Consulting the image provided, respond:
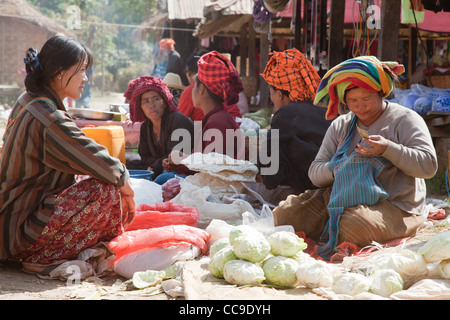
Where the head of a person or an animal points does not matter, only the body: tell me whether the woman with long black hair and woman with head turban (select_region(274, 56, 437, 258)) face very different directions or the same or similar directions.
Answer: very different directions

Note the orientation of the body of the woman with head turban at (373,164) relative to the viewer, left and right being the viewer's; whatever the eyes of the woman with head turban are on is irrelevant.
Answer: facing the viewer and to the left of the viewer

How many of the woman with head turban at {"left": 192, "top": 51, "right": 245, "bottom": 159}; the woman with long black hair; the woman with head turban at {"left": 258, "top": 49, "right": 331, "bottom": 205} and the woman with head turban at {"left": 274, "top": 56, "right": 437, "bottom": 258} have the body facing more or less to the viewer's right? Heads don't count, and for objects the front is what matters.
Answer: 1

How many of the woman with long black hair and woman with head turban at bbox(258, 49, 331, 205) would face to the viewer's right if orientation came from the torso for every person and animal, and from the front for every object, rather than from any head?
1

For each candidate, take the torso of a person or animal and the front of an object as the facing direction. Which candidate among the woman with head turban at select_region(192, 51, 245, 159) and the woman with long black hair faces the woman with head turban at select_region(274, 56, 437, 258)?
the woman with long black hair

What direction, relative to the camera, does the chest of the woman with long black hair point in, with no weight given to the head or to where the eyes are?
to the viewer's right

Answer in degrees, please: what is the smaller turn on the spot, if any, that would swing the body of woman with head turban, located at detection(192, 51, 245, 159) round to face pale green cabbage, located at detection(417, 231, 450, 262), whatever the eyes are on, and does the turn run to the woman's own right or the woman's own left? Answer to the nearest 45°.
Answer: approximately 135° to the woman's own left

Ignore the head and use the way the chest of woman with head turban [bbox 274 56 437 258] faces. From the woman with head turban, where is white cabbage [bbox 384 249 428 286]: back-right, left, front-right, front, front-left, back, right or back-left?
front-left

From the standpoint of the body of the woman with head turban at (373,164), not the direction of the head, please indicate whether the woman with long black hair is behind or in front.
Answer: in front
